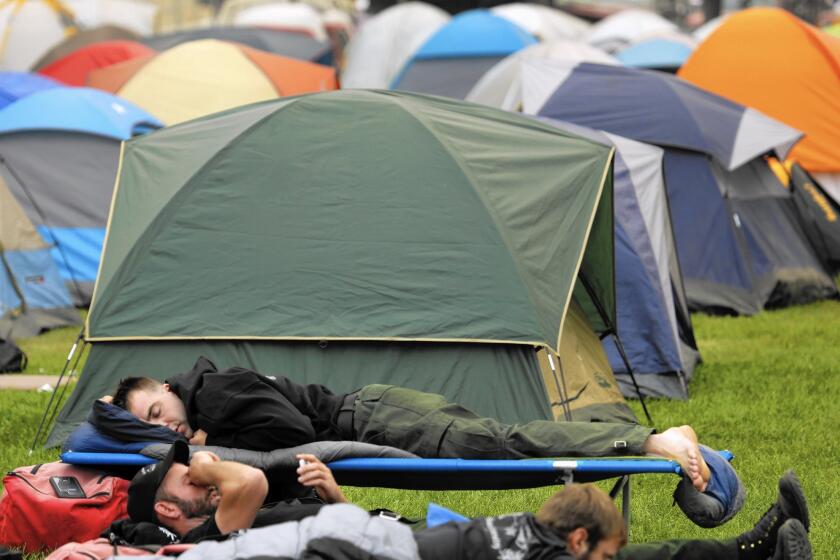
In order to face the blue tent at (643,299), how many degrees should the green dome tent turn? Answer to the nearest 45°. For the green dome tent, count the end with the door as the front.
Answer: approximately 45° to its left

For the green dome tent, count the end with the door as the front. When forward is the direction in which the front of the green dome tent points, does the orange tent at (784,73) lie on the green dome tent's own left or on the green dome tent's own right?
on the green dome tent's own left

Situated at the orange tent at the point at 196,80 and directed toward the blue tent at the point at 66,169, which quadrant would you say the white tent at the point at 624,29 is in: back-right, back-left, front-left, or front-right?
back-left
